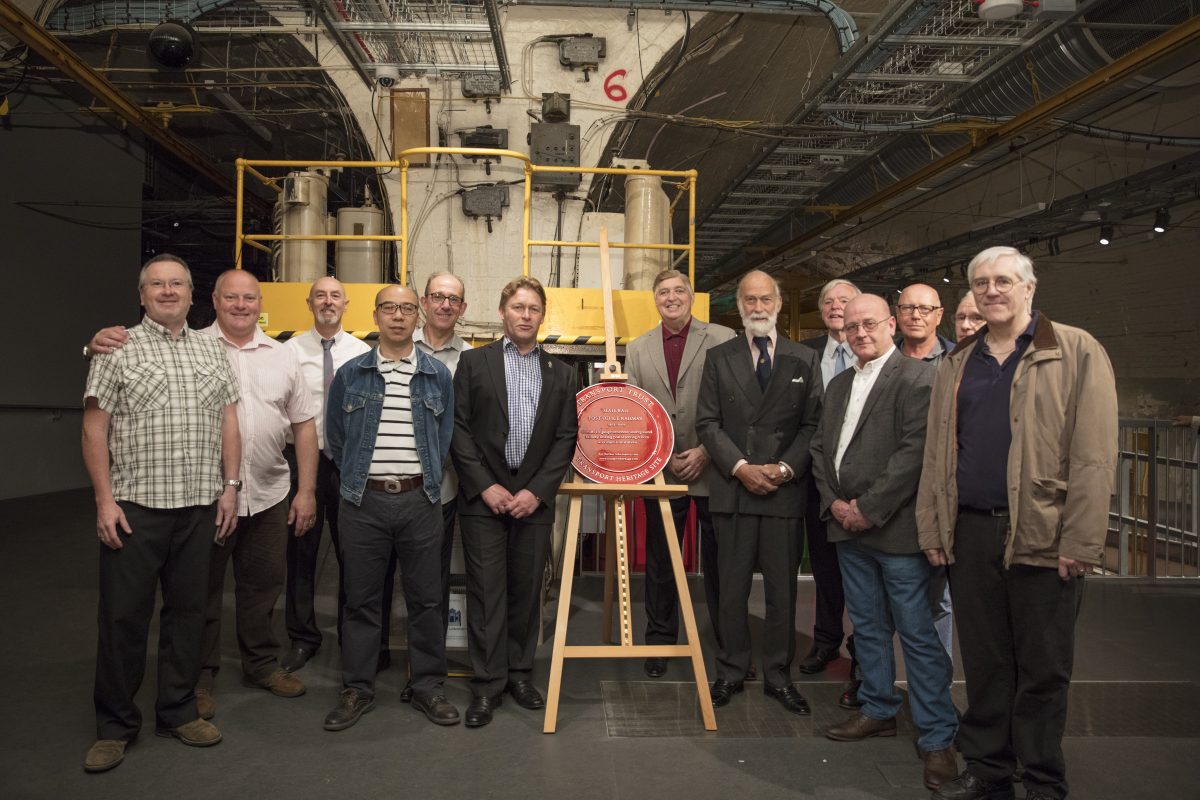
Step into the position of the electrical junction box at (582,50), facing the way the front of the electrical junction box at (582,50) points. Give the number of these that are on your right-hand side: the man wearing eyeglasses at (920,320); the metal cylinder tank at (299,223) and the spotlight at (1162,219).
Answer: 1

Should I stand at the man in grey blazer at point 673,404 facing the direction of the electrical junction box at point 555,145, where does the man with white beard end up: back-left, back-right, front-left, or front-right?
back-right

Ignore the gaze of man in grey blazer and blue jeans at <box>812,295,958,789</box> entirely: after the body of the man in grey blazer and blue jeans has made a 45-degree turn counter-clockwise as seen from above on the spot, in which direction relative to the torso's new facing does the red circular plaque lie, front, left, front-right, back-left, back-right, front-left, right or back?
right

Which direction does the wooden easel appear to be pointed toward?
toward the camera

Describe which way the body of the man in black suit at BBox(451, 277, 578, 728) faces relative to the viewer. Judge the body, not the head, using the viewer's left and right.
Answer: facing the viewer

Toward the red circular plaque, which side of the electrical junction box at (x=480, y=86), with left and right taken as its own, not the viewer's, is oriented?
front

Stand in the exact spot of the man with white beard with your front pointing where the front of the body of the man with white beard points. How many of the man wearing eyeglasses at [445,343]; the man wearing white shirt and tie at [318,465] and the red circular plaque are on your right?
3

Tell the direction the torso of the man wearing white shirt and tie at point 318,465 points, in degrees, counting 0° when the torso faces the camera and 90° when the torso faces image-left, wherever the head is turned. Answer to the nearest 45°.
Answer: approximately 0°

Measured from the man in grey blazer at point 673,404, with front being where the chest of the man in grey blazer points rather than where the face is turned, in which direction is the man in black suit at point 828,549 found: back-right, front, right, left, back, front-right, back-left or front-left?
left

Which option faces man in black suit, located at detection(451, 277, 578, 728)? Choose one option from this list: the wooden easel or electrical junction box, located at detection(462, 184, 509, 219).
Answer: the electrical junction box
